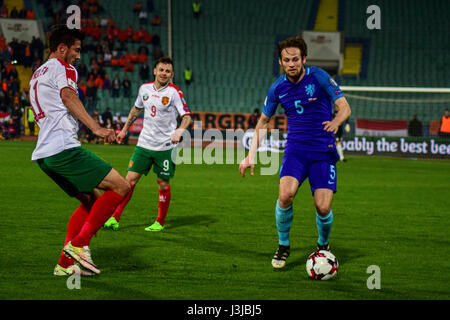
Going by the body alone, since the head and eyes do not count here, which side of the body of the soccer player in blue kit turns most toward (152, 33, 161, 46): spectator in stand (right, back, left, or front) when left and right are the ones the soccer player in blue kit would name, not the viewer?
back

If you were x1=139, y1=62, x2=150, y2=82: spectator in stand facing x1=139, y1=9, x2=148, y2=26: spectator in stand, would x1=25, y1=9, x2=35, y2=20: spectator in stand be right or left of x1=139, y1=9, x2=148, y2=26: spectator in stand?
left

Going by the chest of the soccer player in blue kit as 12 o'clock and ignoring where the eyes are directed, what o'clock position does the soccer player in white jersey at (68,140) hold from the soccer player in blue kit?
The soccer player in white jersey is roughly at 2 o'clock from the soccer player in blue kit.

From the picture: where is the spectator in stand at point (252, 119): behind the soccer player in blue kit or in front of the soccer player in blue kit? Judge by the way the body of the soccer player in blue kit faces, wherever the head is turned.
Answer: behind

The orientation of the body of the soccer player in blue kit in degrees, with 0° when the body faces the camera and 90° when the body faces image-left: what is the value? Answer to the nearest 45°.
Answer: approximately 0°

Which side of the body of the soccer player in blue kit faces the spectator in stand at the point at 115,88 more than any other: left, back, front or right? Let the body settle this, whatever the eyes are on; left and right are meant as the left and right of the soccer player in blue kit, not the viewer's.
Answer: back

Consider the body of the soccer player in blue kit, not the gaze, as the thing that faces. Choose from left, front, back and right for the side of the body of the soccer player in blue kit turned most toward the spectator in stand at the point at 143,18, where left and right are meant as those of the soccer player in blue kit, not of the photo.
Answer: back

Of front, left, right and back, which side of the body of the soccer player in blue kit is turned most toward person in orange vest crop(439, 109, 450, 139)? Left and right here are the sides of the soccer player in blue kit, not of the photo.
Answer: back

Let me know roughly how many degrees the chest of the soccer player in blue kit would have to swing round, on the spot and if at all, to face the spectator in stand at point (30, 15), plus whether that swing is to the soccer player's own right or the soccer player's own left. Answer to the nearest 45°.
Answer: approximately 135° to the soccer player's own right

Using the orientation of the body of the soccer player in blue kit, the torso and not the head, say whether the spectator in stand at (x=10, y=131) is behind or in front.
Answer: behind
